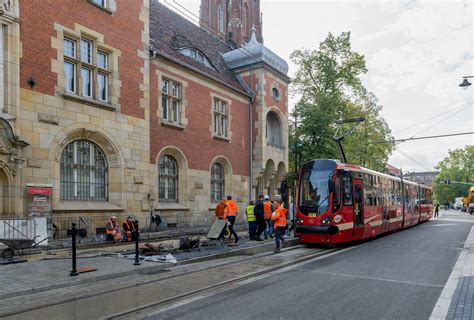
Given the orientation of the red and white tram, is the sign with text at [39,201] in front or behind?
in front

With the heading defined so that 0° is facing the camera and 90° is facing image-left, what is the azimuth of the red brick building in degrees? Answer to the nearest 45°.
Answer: approximately 315°

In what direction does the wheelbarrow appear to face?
to the viewer's left

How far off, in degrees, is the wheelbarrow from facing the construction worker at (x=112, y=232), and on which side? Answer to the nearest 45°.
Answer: approximately 135° to its right

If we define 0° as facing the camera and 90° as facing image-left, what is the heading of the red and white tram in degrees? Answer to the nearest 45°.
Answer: approximately 45°

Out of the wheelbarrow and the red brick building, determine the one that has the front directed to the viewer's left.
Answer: the wheelbarrow

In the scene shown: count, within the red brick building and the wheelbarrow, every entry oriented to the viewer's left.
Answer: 1
